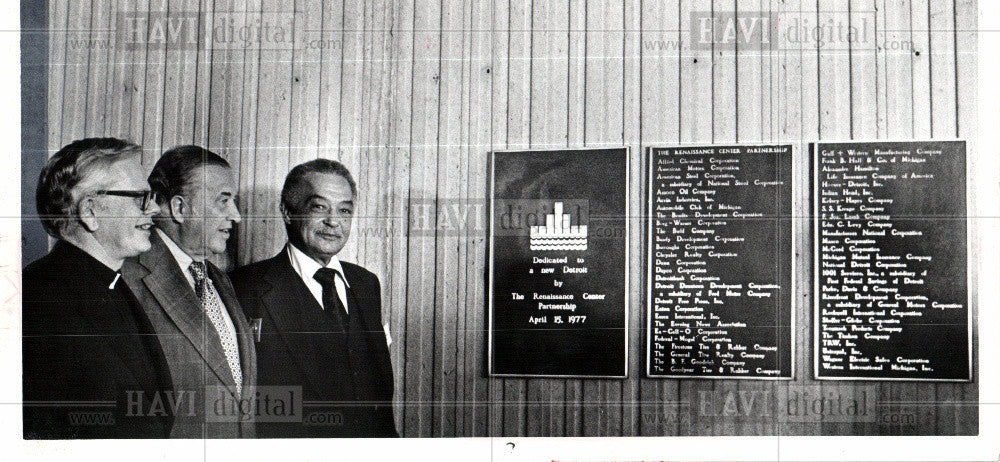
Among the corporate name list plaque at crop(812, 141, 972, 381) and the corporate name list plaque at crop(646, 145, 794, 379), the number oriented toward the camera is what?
2

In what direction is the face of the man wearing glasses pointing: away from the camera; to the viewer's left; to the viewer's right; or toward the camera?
to the viewer's right

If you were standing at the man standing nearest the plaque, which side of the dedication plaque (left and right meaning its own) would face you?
right

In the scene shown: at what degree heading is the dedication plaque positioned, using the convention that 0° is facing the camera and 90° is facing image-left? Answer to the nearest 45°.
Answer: approximately 0°

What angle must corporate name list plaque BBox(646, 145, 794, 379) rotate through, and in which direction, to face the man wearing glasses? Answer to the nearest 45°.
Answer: approximately 90° to its right

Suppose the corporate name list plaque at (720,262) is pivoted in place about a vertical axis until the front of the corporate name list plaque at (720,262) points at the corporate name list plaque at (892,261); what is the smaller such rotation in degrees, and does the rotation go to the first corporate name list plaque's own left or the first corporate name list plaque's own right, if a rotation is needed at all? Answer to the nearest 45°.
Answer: approximately 90° to the first corporate name list plaque's own left

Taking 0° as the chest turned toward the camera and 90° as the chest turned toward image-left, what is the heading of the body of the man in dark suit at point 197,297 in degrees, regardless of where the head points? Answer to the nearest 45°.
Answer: approximately 315°

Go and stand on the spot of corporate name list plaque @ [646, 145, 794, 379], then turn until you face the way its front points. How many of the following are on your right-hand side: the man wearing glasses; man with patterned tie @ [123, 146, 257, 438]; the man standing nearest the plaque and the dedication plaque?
4

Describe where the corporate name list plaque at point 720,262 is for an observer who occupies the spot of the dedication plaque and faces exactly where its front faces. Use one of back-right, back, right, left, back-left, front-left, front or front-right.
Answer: left
